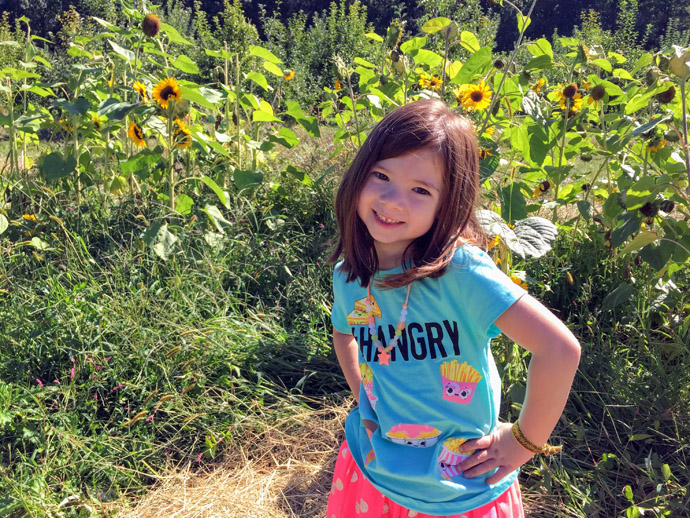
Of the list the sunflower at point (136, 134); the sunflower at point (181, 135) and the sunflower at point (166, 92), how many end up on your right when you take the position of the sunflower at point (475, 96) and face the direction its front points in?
3

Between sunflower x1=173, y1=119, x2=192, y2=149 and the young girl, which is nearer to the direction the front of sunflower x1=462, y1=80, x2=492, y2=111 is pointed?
the young girl

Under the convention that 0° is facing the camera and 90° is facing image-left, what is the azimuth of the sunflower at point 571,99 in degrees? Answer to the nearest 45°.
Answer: approximately 0°

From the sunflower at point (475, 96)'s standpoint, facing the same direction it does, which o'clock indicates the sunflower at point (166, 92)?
the sunflower at point (166, 92) is roughly at 3 o'clock from the sunflower at point (475, 96).

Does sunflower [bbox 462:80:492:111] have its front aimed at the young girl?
yes

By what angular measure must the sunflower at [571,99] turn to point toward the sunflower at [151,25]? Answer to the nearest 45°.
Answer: approximately 90° to its right

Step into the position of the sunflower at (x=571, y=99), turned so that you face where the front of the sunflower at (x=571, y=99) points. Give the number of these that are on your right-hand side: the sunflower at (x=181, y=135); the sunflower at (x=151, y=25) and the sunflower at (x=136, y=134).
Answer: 3

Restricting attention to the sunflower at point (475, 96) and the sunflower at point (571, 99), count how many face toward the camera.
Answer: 2

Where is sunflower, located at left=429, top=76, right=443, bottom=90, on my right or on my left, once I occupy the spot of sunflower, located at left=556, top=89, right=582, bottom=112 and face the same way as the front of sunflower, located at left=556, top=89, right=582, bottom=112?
on my right

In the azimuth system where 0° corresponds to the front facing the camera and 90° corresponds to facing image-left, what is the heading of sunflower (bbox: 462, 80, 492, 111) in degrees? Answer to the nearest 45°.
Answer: approximately 0°

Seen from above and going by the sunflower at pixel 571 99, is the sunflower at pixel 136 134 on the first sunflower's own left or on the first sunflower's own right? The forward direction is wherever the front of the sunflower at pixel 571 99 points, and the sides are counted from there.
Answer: on the first sunflower's own right
